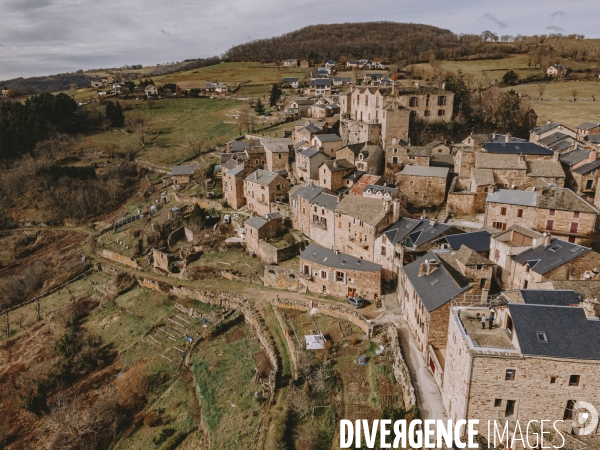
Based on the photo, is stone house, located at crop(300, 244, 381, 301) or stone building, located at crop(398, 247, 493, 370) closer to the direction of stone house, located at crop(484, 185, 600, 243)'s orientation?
the stone building

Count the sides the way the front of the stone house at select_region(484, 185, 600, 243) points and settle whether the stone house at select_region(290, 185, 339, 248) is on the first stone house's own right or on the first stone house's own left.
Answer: on the first stone house's own right

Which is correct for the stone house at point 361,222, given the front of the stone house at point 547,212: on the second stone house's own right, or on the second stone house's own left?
on the second stone house's own right

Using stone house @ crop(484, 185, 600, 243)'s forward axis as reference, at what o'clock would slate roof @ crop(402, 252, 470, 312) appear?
The slate roof is roughly at 1 o'clock from the stone house.

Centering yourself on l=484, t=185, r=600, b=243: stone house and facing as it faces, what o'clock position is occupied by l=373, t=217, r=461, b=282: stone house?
l=373, t=217, r=461, b=282: stone house is roughly at 2 o'clock from l=484, t=185, r=600, b=243: stone house.

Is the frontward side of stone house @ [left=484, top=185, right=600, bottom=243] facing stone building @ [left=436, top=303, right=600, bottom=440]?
yes

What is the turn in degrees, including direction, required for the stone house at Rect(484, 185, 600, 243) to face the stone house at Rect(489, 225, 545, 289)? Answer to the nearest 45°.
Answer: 0° — it already faces it

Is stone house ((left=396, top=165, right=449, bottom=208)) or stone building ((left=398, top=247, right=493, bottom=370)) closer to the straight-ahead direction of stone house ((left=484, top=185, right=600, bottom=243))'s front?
the stone building

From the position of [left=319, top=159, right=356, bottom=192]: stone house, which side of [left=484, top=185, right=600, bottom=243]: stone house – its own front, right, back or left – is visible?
right

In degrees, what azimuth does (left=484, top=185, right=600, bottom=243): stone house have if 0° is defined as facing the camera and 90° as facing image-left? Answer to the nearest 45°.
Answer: approximately 0°
